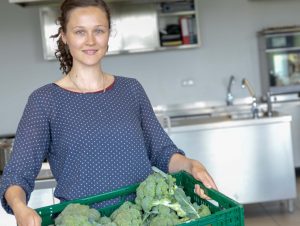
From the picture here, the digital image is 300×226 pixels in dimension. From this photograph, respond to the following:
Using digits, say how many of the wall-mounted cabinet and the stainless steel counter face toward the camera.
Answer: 2

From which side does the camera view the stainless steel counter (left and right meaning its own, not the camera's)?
front

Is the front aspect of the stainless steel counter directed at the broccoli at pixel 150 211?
yes

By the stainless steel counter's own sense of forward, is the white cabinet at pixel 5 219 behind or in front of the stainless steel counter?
in front

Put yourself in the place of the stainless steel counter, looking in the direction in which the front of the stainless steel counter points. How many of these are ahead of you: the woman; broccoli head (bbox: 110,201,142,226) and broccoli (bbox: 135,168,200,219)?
3

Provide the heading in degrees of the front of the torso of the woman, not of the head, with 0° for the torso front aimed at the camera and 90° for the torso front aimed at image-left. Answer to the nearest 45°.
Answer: approximately 315°

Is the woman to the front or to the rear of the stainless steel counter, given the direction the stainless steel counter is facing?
to the front

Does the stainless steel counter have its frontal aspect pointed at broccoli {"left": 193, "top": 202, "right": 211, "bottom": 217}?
yes
